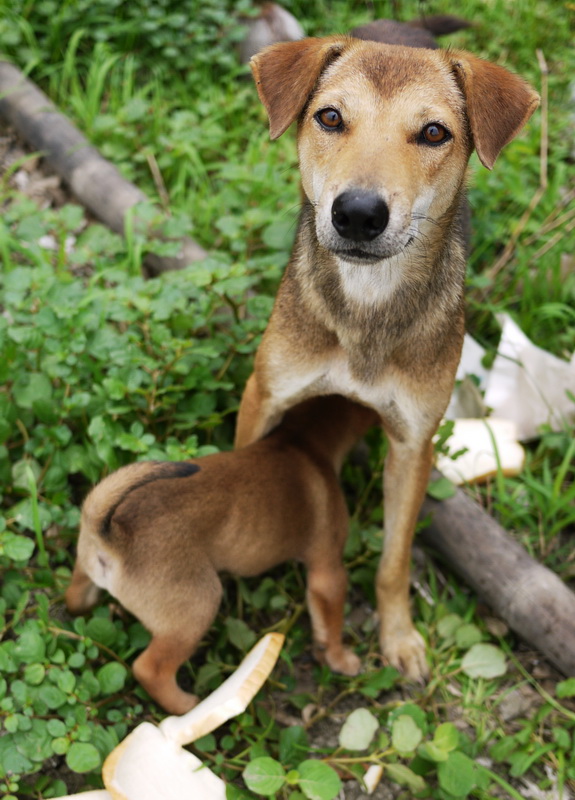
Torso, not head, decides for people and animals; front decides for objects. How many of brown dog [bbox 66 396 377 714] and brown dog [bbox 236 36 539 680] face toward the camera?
1

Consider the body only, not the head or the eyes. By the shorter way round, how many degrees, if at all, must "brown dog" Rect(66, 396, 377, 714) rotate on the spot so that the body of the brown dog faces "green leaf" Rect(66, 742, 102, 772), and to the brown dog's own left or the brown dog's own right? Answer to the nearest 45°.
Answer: approximately 180°

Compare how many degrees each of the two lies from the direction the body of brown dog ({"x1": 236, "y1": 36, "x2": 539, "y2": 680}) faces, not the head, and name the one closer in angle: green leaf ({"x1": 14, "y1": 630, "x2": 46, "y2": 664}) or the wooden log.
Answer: the green leaf

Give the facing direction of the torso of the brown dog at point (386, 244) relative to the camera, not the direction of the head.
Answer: toward the camera

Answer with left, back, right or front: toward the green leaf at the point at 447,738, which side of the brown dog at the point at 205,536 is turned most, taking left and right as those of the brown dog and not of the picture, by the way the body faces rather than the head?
right

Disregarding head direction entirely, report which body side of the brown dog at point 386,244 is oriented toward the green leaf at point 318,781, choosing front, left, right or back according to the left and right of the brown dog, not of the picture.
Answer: front

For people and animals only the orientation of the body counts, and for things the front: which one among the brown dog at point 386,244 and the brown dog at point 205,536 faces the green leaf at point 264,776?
the brown dog at point 386,244

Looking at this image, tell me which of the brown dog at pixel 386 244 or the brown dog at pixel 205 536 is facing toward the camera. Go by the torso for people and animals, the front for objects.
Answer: the brown dog at pixel 386 244

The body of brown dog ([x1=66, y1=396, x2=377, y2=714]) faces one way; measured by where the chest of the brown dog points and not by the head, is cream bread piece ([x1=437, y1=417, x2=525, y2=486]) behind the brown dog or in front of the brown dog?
in front

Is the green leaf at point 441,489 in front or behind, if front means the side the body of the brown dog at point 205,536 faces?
in front

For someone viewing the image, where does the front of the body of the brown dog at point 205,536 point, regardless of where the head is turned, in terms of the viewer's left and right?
facing away from the viewer and to the right of the viewer

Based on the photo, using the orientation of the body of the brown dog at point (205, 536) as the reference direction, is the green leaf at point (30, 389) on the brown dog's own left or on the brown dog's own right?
on the brown dog's own left
